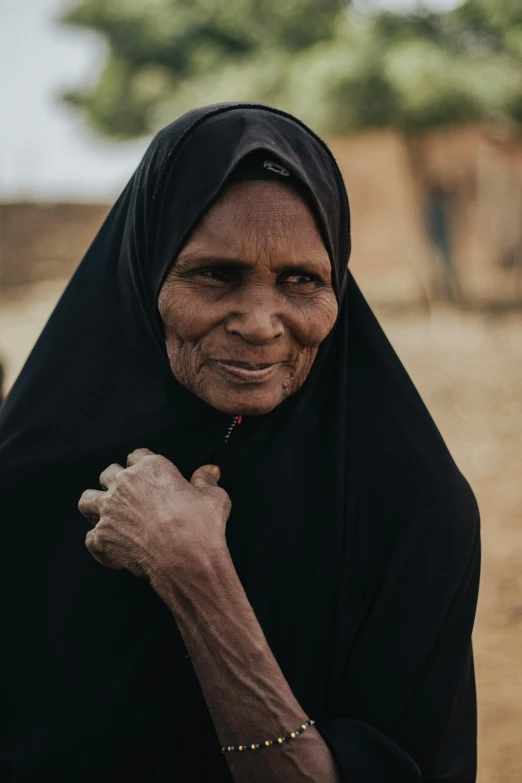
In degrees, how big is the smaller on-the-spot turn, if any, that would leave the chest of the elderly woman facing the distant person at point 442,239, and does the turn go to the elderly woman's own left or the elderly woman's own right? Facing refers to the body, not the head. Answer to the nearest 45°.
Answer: approximately 180°

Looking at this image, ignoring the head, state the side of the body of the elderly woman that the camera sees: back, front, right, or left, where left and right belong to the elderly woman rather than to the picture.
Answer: front
